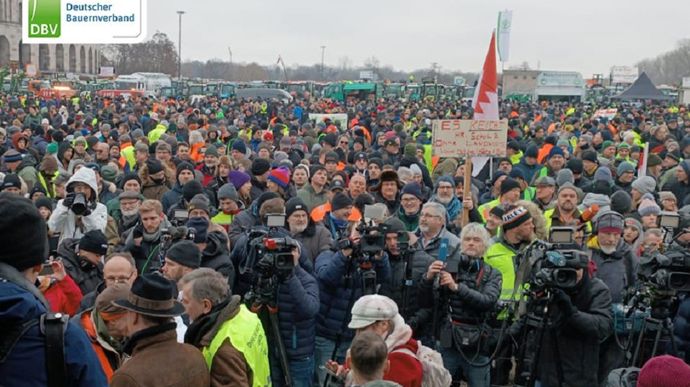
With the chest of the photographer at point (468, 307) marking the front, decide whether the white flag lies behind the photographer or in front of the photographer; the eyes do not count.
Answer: behind

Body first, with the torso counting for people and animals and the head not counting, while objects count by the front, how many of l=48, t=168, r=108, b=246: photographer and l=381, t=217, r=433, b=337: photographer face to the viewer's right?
0

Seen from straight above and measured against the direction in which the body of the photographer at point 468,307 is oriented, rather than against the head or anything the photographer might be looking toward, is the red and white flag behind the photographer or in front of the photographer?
behind

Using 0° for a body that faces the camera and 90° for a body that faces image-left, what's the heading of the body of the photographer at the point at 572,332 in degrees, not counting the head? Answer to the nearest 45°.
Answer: approximately 45°

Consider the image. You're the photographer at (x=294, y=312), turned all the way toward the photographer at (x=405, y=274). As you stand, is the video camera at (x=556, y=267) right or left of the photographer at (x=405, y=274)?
right

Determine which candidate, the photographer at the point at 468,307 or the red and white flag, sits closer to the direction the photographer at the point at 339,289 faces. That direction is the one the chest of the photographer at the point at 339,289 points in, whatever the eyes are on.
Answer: the photographer

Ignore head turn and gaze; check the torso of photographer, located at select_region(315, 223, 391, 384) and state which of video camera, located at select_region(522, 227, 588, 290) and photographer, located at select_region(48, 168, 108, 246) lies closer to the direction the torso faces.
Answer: the video camera

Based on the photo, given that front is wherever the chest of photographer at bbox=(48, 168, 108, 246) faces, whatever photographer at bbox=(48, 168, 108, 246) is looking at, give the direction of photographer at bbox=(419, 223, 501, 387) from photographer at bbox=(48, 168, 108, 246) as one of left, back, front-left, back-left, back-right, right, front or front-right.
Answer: front-left
